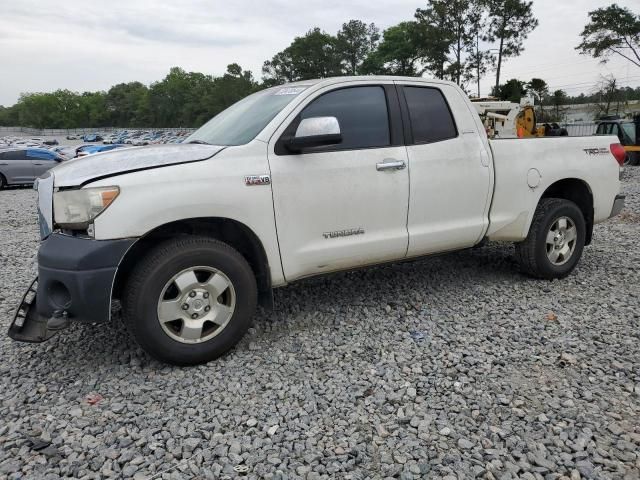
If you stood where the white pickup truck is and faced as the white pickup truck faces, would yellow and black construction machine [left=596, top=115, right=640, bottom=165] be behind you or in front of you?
behind

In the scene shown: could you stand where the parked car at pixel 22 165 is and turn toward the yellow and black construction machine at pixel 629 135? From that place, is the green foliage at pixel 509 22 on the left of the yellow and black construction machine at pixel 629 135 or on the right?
left

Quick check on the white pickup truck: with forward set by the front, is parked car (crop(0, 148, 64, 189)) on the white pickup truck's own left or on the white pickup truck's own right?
on the white pickup truck's own right

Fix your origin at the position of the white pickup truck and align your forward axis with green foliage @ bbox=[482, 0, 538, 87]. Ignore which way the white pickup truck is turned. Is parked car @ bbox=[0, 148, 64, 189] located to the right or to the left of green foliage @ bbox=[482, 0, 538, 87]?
left

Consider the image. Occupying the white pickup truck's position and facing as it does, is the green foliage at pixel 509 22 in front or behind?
behind

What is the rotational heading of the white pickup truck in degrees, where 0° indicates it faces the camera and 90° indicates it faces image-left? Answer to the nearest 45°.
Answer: approximately 45°
